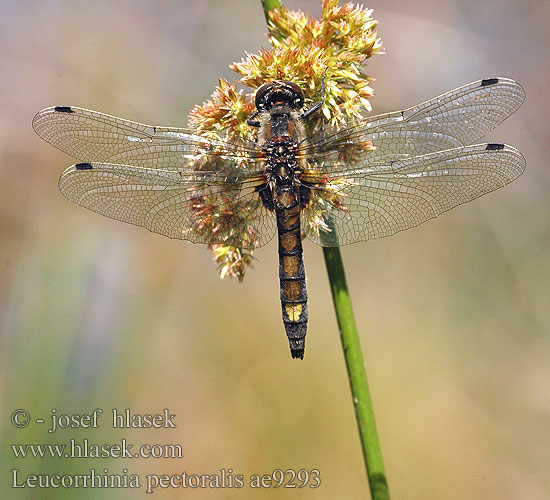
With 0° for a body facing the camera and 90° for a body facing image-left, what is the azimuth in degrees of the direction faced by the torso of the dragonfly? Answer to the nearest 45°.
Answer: approximately 180°
